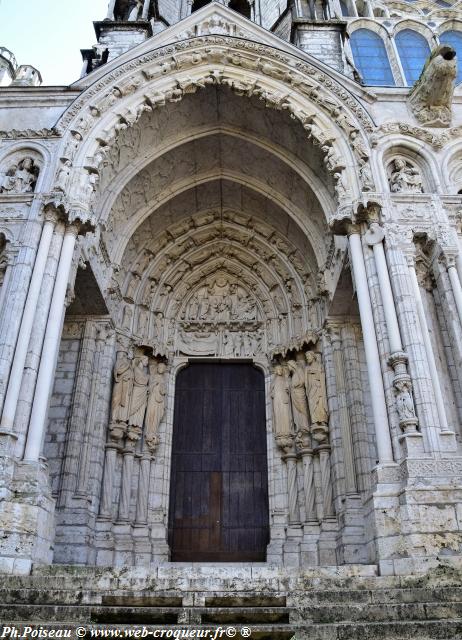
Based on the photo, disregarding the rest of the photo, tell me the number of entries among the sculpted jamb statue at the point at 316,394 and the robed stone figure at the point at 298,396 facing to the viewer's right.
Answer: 0

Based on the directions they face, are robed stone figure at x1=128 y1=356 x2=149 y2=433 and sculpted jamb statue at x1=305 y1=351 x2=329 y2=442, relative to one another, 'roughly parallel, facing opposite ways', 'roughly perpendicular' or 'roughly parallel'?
roughly perpendicular

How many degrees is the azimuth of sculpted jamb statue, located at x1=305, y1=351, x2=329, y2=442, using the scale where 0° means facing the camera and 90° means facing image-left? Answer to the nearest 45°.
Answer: approximately 45°

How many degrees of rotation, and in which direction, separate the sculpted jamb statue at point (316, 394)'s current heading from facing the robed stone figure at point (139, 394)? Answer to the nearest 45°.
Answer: approximately 45° to its right

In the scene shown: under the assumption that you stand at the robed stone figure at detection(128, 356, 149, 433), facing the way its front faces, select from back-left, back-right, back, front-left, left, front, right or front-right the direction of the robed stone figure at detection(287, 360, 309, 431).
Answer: front-left

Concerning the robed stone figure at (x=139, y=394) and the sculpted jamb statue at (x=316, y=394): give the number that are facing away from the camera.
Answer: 0

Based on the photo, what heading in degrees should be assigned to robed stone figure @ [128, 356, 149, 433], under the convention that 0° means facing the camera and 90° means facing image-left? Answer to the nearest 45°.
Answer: approximately 315°

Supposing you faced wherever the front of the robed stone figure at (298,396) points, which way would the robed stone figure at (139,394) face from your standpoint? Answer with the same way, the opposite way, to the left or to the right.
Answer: to the left

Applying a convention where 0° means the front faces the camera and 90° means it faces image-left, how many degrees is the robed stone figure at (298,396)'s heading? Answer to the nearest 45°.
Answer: approximately 45°

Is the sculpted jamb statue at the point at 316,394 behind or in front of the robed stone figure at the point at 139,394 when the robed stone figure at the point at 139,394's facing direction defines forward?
in front

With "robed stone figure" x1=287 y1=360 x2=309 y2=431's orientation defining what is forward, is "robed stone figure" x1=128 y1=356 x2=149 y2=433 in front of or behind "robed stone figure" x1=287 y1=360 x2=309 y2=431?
in front
